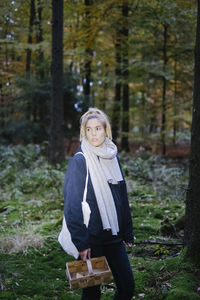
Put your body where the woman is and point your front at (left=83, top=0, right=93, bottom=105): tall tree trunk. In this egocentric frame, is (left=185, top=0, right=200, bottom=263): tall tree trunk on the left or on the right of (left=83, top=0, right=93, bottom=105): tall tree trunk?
right

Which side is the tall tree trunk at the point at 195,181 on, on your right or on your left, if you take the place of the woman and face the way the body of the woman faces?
on your left

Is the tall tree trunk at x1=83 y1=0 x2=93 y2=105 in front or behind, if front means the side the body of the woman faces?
behind

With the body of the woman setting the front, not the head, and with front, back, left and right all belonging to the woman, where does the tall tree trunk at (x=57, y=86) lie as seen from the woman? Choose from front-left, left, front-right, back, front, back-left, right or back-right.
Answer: back-left
